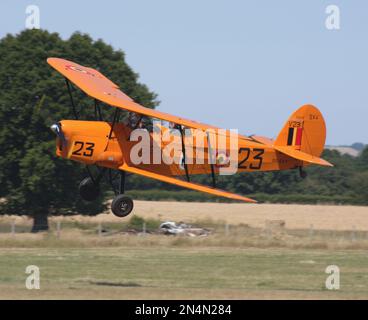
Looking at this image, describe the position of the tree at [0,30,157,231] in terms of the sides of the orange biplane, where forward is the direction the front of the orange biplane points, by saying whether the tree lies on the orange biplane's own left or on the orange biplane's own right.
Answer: on the orange biplane's own right

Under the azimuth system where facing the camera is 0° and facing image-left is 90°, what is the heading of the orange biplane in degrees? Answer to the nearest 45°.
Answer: approximately 45°
